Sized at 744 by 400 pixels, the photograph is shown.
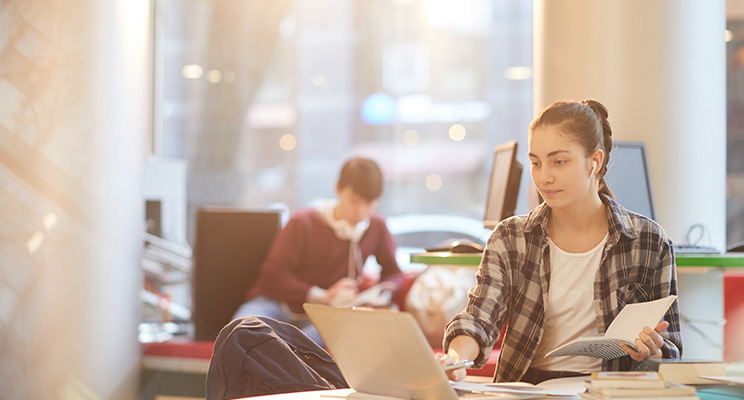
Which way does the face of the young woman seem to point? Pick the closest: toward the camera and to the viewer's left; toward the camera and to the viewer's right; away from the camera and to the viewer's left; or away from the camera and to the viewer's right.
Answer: toward the camera and to the viewer's left

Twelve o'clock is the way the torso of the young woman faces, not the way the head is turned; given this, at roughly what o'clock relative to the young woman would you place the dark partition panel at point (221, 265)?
The dark partition panel is roughly at 3 o'clock from the young woman.

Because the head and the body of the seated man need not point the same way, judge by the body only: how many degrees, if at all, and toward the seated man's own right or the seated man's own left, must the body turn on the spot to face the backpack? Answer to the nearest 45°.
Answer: approximately 45° to the seated man's own right

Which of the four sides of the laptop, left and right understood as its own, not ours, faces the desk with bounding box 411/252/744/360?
front

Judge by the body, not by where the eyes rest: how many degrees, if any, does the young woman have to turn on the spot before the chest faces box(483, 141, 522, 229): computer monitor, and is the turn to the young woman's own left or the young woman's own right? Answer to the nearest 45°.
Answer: approximately 135° to the young woman's own right

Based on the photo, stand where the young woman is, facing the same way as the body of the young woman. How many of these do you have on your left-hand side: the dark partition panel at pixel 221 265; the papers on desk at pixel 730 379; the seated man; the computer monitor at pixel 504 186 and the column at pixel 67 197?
1

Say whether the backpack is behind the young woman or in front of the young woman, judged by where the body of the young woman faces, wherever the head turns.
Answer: in front

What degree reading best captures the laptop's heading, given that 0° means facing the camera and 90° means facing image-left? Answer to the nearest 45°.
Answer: approximately 225°

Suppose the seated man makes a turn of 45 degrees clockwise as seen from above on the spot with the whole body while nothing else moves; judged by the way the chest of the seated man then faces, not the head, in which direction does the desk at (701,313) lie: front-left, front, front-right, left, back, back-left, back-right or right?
front-left

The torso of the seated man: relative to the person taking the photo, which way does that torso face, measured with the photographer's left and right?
facing the viewer and to the right of the viewer

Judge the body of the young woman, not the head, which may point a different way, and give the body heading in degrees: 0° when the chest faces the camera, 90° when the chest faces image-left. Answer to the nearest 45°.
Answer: approximately 45°

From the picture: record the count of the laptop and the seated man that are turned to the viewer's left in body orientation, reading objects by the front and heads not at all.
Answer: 0

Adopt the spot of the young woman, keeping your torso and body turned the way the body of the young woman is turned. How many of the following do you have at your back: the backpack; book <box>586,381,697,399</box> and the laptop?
0

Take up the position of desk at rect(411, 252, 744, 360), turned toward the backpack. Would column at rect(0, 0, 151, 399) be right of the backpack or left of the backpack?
right

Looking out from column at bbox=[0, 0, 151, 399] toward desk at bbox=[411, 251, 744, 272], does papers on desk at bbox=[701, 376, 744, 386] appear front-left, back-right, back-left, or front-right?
front-right

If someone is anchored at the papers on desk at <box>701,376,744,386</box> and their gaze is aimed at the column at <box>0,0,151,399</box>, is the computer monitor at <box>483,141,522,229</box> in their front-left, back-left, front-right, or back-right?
front-right

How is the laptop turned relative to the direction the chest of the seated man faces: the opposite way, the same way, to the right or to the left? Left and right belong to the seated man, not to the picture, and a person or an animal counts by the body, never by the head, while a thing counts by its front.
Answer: to the left
